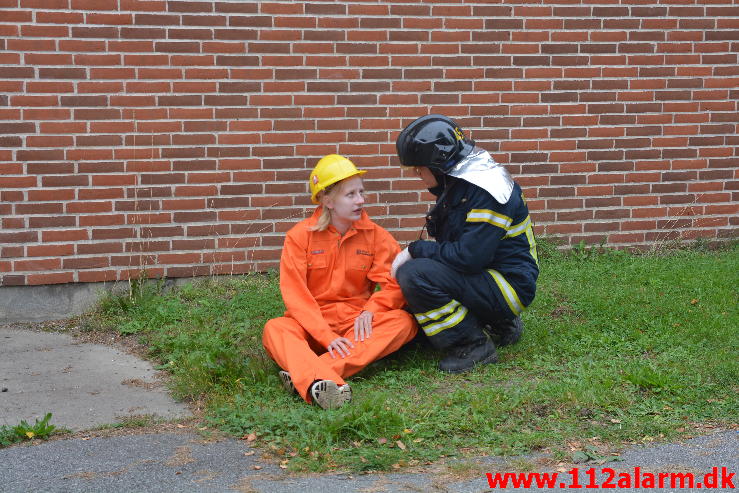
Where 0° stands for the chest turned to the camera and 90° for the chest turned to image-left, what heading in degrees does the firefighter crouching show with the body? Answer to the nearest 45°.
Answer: approximately 90°

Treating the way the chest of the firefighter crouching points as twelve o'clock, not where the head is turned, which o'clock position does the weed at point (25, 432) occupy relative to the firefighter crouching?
The weed is roughly at 11 o'clock from the firefighter crouching.

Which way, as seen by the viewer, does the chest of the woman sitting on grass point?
toward the camera

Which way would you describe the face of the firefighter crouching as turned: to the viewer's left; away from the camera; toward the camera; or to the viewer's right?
to the viewer's left

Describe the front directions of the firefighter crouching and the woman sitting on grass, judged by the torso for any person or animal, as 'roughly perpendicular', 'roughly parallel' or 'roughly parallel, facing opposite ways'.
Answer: roughly perpendicular

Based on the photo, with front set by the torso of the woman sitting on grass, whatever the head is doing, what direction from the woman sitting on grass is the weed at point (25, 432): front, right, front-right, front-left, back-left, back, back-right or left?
front-right

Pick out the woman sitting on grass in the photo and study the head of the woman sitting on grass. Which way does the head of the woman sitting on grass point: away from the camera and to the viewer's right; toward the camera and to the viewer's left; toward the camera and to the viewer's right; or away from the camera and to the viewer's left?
toward the camera and to the viewer's right
